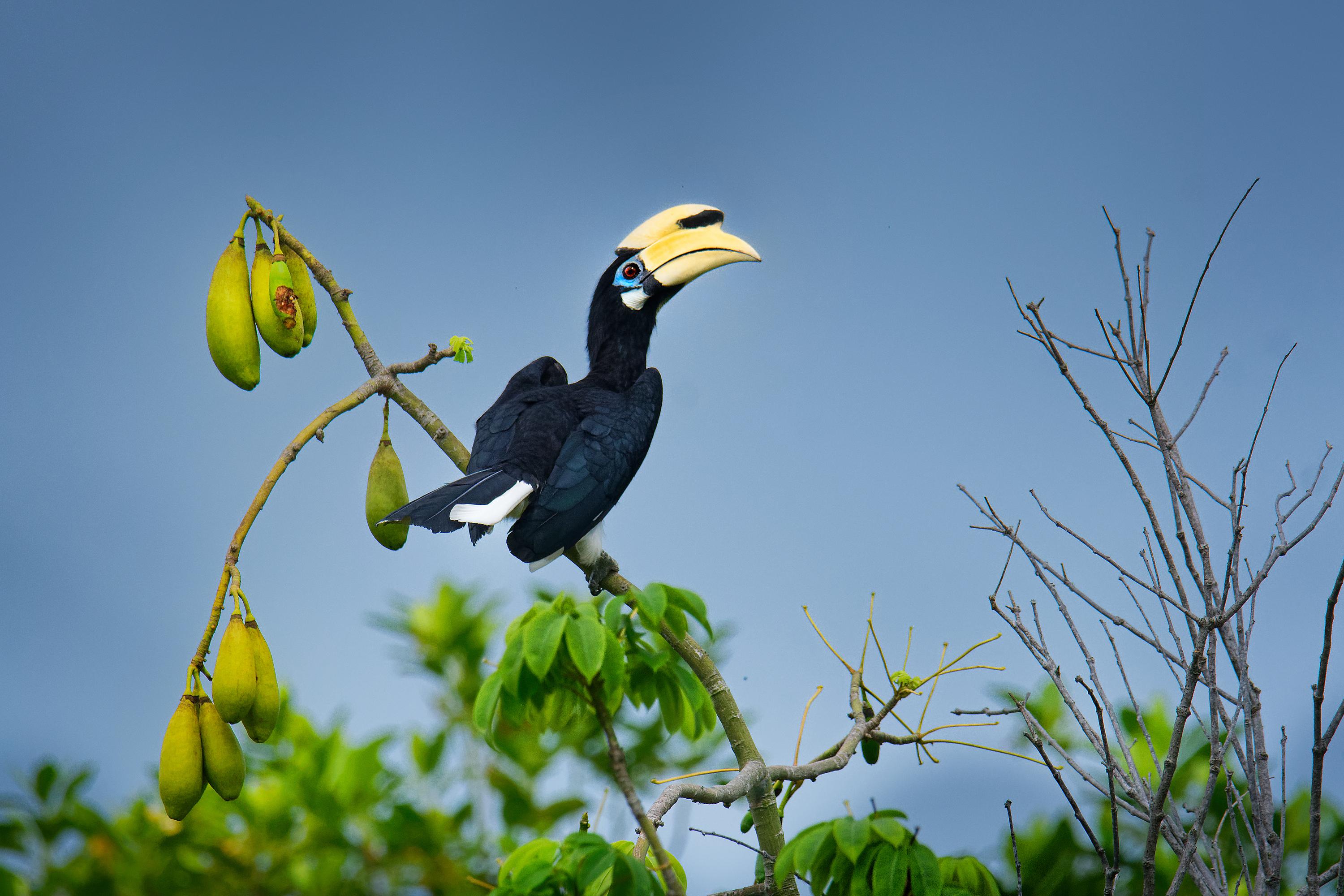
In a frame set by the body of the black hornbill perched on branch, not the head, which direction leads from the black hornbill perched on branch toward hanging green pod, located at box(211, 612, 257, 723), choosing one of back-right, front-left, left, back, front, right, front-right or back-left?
back

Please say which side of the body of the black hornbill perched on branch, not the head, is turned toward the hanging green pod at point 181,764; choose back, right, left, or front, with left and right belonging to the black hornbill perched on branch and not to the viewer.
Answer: back

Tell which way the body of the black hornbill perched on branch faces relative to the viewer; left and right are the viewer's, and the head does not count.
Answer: facing away from the viewer and to the right of the viewer

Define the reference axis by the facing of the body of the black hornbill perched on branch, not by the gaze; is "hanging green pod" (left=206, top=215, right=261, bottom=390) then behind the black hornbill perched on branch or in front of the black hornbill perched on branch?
behind

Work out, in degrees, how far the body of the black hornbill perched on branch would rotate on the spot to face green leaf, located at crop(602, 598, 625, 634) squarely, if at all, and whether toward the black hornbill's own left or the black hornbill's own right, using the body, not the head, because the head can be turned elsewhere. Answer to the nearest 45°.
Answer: approximately 135° to the black hornbill's own right

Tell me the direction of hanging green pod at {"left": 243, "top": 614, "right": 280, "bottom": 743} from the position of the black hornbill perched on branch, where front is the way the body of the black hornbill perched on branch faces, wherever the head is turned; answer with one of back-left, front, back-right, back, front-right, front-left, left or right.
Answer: back

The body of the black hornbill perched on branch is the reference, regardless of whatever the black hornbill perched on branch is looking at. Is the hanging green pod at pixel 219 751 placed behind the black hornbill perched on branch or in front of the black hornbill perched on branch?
behind

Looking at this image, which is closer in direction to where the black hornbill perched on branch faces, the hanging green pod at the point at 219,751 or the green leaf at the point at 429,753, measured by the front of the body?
the green leaf
